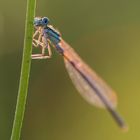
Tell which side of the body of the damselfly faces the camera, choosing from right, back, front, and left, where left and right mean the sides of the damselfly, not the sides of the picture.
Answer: left
